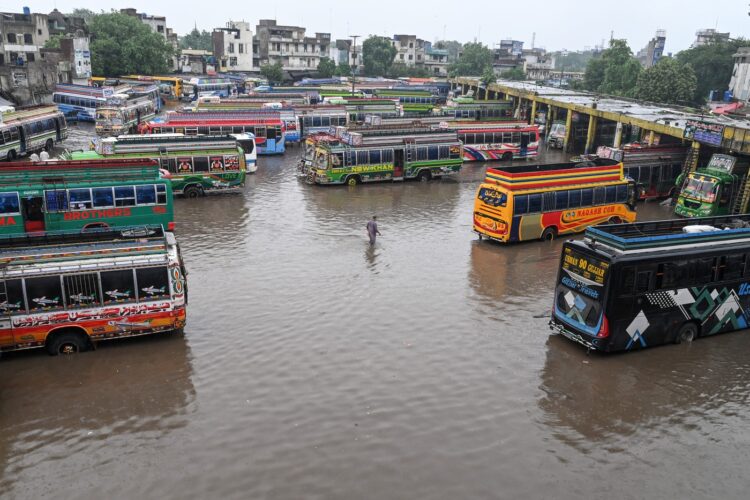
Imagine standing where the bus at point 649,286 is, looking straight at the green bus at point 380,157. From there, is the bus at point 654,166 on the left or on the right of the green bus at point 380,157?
right

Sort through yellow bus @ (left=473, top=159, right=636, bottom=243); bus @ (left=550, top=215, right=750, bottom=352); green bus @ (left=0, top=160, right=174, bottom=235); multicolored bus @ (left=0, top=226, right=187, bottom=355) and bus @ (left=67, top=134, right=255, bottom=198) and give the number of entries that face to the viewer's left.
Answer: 3

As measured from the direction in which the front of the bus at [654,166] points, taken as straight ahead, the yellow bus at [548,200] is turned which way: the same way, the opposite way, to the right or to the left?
the opposite way

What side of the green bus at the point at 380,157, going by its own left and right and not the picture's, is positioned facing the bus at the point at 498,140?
back
